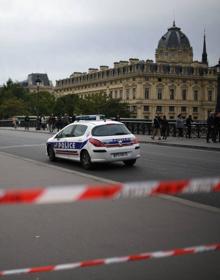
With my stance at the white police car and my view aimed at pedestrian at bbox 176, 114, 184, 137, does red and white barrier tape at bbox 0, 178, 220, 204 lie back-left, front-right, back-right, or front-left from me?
back-right

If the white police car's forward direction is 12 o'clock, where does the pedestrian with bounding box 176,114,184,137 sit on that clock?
The pedestrian is roughly at 2 o'clock from the white police car.

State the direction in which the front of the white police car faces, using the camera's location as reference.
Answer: facing away from the viewer and to the left of the viewer

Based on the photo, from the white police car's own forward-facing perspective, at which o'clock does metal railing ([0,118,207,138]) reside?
The metal railing is roughly at 2 o'clock from the white police car.

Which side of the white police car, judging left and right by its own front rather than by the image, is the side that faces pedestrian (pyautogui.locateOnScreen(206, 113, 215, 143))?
right

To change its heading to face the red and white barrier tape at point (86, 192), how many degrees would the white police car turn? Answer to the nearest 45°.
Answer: approximately 135° to its left

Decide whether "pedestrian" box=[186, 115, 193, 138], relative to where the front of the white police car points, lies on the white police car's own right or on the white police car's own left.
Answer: on the white police car's own right
